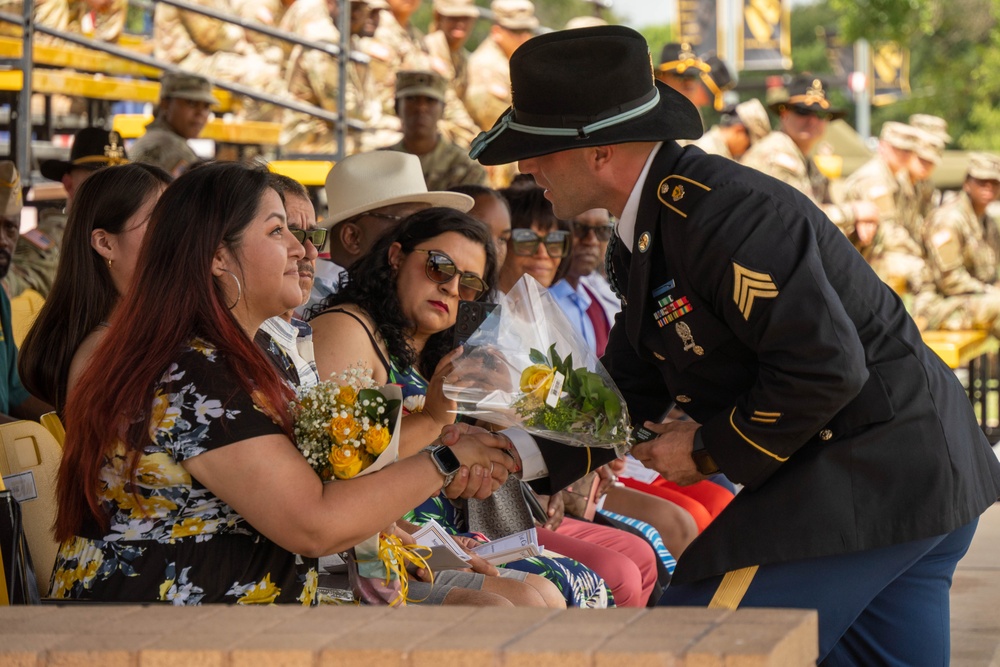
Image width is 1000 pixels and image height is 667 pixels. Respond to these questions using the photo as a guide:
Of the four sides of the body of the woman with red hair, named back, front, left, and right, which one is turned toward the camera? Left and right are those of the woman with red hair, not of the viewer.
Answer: right

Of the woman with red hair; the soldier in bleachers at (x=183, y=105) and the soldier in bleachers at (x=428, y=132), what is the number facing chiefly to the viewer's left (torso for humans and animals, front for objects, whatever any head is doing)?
0

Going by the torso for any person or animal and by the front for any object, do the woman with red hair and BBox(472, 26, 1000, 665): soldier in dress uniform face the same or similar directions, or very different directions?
very different directions

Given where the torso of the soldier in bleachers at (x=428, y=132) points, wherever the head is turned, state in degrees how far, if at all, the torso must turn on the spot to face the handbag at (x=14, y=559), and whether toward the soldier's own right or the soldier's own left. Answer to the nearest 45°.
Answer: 0° — they already face it

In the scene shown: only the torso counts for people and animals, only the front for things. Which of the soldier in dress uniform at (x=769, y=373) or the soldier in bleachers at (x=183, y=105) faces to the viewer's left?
the soldier in dress uniform

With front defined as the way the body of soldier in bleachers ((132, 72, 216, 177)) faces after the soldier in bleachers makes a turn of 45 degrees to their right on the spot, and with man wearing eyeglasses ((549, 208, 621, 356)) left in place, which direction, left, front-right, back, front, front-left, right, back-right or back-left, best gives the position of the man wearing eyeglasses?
front-left

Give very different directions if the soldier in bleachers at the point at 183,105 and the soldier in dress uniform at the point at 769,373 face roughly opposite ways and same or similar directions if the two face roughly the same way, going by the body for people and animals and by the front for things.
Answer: very different directions

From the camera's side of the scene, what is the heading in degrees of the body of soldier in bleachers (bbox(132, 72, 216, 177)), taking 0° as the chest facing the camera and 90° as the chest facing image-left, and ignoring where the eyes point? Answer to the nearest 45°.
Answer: approximately 315°

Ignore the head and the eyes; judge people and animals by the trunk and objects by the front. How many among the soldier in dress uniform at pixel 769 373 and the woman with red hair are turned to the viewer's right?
1

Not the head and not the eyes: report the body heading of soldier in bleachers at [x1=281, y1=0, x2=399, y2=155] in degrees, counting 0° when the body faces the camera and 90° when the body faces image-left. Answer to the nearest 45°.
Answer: approximately 315°

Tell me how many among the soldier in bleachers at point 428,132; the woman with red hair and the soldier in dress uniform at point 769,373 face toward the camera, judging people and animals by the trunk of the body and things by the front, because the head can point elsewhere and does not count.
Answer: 1

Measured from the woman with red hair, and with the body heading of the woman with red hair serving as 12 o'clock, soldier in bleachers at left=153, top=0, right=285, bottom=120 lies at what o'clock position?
The soldier in bleachers is roughly at 9 o'clock from the woman with red hair.

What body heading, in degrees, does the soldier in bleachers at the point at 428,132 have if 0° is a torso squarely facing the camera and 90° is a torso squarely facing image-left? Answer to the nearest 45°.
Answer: approximately 0°

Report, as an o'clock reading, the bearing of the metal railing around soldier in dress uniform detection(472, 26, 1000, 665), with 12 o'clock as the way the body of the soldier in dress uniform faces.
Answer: The metal railing is roughly at 2 o'clock from the soldier in dress uniform.

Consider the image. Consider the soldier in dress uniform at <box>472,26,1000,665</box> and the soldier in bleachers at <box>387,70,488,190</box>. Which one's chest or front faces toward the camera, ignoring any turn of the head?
the soldier in bleachers

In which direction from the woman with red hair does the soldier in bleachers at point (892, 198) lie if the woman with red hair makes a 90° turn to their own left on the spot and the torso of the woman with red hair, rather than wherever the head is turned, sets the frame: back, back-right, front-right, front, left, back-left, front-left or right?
front-right

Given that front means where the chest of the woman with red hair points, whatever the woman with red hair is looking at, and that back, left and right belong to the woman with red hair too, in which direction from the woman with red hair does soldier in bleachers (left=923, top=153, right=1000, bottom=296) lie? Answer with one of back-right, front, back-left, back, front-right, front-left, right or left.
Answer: front-left
